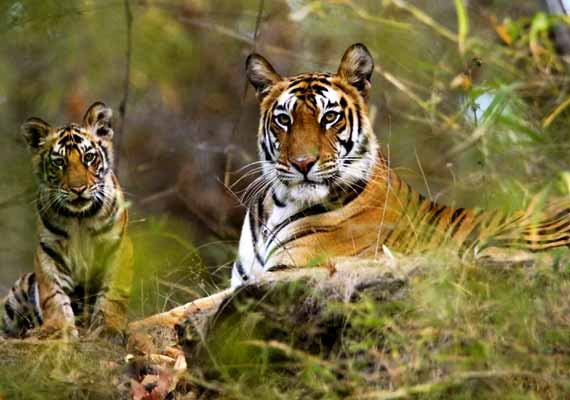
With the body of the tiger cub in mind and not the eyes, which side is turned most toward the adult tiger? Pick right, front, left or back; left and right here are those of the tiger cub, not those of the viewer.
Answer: left

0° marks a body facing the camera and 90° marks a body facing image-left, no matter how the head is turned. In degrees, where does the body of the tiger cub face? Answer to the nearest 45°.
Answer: approximately 0°
